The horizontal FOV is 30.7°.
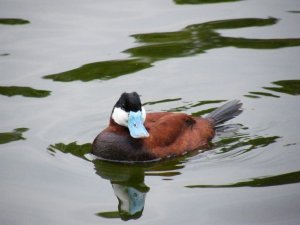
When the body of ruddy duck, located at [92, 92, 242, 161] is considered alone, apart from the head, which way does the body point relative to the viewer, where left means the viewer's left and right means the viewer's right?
facing the viewer and to the left of the viewer
